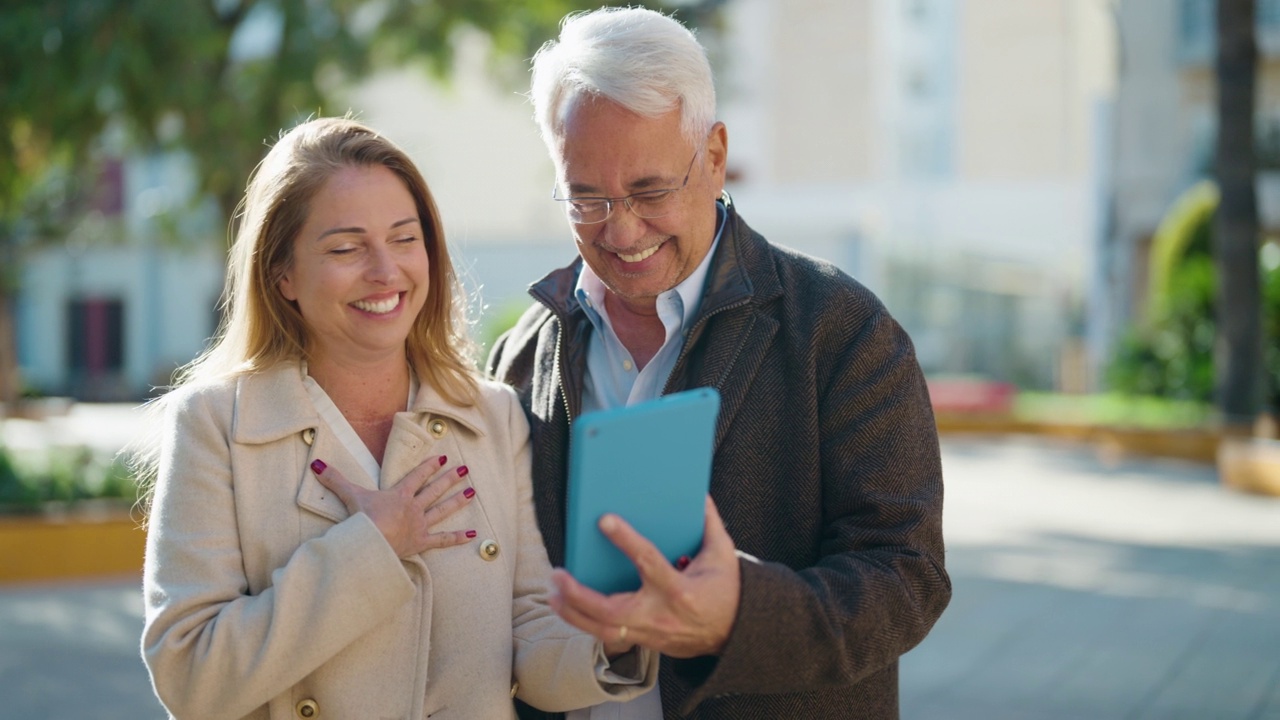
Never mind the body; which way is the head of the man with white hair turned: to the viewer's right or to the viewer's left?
to the viewer's left

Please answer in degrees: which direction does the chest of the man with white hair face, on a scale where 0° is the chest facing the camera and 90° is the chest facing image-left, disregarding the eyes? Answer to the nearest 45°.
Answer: approximately 45°

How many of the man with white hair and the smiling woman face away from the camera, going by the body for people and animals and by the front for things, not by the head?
0

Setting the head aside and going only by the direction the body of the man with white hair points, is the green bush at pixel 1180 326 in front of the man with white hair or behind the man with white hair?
behind

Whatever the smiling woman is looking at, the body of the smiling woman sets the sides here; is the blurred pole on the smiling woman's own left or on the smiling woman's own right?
on the smiling woman's own left

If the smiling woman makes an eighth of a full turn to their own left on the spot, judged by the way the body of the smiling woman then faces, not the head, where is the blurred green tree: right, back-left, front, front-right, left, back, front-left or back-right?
left

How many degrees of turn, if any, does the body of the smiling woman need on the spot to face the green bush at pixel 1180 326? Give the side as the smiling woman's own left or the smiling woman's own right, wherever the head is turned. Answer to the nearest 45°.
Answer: approximately 90° to the smiling woman's own left
